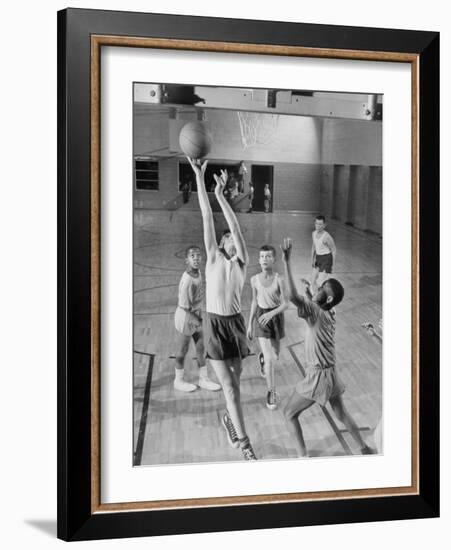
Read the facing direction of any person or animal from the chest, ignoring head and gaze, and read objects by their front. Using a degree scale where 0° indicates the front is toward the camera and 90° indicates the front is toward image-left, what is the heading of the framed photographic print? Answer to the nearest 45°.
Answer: approximately 315°
